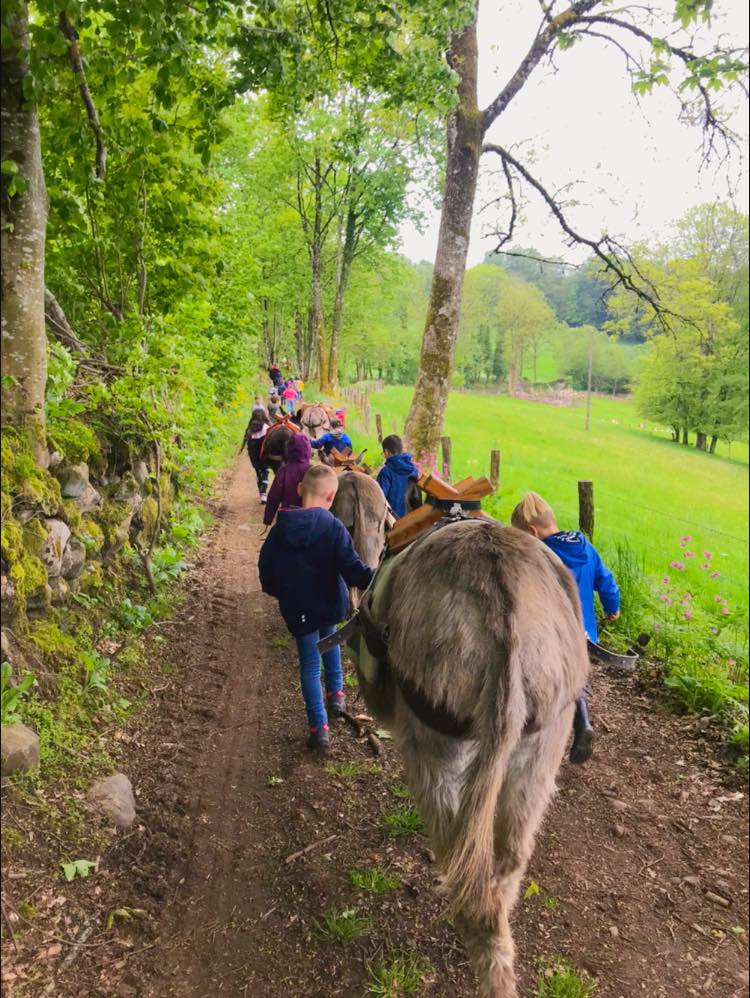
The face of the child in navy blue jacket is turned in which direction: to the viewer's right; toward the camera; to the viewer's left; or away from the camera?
away from the camera

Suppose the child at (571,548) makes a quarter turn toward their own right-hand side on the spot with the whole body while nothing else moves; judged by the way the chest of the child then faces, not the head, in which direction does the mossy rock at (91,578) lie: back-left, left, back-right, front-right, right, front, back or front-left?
back-left

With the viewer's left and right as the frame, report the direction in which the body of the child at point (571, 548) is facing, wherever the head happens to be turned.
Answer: facing away from the viewer and to the left of the viewer

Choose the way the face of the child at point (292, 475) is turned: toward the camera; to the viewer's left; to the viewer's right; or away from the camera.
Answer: away from the camera

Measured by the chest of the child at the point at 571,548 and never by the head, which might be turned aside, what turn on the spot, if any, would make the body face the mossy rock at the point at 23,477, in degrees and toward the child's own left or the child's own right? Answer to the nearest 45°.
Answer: approximately 45° to the child's own left

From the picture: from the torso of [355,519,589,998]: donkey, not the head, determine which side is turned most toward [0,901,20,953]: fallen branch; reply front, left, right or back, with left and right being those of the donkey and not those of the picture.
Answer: left

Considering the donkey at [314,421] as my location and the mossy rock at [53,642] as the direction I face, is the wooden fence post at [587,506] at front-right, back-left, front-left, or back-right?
front-left

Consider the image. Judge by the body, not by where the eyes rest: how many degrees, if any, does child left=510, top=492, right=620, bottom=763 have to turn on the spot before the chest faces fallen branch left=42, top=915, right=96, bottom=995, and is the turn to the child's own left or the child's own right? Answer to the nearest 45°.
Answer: approximately 90° to the child's own left

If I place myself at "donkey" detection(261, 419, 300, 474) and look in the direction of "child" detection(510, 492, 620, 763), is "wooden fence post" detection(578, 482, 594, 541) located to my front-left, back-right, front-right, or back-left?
front-left

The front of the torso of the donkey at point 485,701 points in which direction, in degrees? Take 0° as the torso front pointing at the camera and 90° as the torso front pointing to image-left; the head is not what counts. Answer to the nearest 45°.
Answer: approximately 180°

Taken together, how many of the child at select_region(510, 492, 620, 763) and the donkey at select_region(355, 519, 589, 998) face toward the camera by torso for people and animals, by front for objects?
0

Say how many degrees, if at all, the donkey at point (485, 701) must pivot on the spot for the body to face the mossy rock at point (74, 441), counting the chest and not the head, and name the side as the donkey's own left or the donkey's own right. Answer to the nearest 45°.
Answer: approximately 45° to the donkey's own left

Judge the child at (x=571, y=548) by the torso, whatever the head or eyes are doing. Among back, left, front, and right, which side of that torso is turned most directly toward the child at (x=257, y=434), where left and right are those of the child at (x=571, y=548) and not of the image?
front
